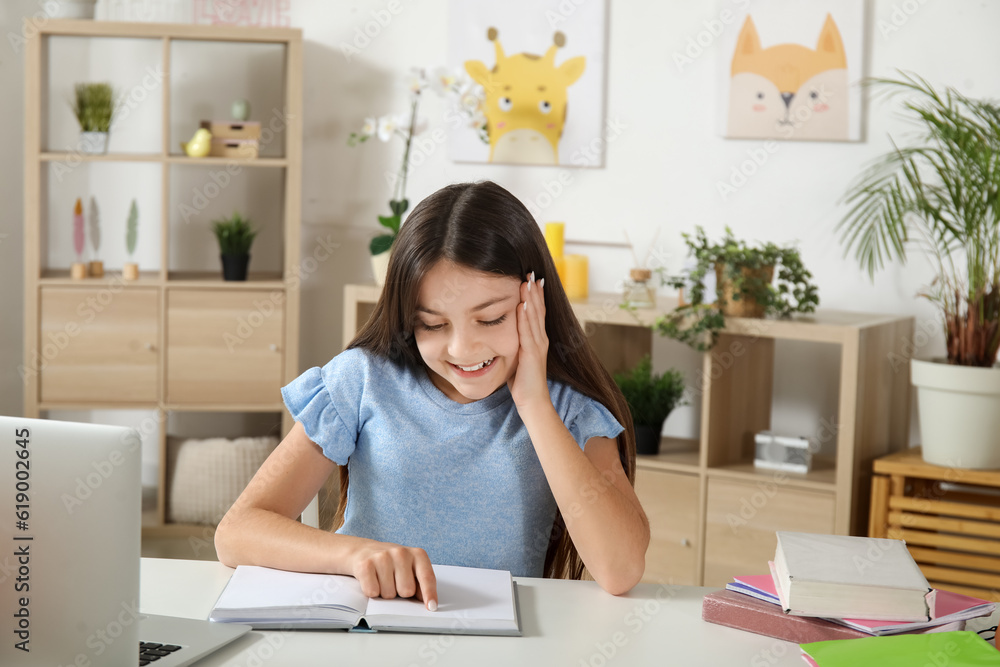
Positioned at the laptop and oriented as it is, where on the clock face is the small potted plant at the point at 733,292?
The small potted plant is roughly at 12 o'clock from the laptop.

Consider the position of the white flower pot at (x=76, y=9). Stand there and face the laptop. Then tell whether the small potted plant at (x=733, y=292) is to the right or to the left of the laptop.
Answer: left

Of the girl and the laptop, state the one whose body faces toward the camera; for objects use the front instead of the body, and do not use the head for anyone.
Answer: the girl

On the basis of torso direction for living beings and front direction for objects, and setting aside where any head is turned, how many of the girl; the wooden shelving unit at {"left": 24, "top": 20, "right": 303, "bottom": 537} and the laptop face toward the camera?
2

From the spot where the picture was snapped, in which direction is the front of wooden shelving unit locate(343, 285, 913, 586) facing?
facing the viewer and to the left of the viewer

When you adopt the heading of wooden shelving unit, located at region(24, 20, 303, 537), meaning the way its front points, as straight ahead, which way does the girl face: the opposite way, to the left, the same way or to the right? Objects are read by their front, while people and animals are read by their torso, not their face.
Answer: the same way

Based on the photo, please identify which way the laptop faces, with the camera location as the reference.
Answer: facing away from the viewer and to the right of the viewer

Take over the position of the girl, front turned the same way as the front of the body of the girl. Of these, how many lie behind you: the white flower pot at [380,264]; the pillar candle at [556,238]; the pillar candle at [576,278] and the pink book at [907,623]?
3

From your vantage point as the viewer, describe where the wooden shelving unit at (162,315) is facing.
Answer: facing the viewer

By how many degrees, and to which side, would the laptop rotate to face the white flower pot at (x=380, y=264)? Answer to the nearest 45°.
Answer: approximately 45° to its left

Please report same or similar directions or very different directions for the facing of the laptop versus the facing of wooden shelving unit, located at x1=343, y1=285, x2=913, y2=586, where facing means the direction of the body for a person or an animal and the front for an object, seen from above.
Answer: very different directions

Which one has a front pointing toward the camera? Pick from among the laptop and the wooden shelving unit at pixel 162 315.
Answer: the wooden shelving unit

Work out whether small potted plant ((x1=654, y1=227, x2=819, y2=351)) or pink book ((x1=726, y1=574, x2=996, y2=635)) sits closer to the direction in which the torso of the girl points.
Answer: the pink book
